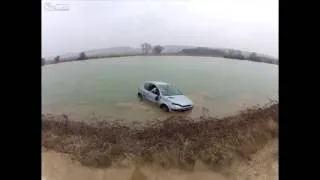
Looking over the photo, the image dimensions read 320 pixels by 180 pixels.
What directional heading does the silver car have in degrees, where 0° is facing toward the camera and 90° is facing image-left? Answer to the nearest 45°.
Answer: approximately 315°
